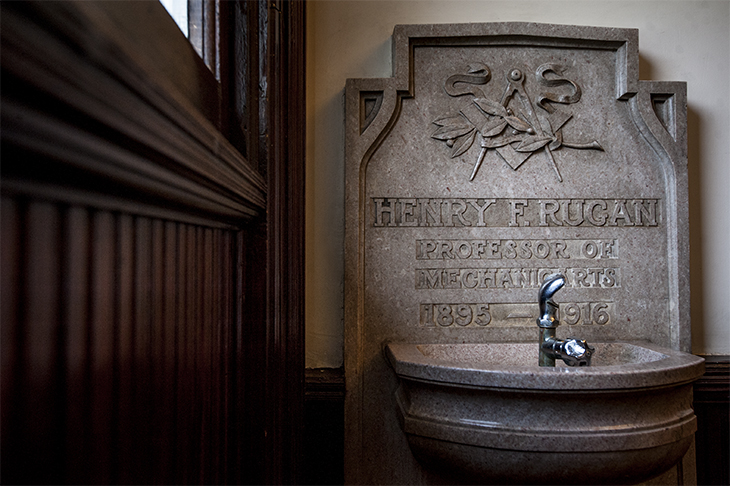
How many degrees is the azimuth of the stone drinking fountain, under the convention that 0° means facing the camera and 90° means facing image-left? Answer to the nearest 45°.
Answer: approximately 0°
